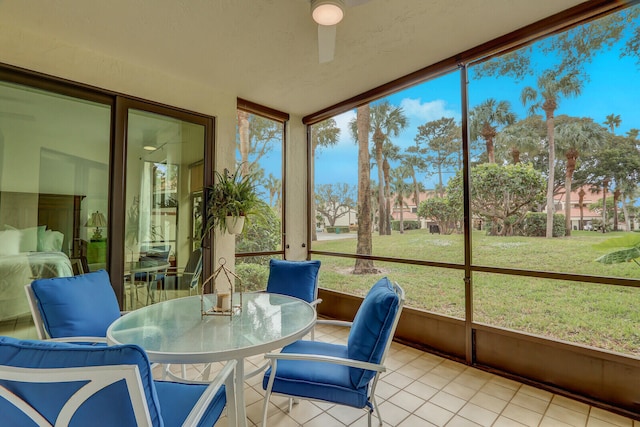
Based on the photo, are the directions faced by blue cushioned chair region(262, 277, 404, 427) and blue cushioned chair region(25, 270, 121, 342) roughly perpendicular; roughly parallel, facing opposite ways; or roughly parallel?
roughly parallel, facing opposite ways

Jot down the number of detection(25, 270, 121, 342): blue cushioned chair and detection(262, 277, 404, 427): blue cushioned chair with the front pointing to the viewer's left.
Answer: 1

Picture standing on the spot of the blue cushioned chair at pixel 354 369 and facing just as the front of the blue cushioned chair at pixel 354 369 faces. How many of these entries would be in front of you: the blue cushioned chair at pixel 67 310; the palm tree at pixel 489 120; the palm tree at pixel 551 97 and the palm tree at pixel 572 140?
1

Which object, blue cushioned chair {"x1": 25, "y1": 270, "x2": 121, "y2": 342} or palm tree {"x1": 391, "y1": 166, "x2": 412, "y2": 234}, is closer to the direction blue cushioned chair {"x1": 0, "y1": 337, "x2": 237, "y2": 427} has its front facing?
the palm tree

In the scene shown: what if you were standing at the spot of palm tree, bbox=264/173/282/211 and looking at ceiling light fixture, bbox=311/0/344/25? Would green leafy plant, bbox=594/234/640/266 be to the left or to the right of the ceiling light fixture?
left

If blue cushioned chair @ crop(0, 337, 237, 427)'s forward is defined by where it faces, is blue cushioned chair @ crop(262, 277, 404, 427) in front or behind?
in front

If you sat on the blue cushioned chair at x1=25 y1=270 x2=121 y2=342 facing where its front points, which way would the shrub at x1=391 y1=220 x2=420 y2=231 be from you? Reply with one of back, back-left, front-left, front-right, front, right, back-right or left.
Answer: front-left

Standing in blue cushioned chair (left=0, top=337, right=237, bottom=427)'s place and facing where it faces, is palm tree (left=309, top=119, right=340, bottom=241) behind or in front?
in front

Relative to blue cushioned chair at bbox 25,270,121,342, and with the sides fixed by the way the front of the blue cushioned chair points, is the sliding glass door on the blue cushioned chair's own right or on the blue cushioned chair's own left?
on the blue cushioned chair's own left

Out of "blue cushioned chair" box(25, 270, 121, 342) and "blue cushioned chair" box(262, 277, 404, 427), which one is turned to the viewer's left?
"blue cushioned chair" box(262, 277, 404, 427)

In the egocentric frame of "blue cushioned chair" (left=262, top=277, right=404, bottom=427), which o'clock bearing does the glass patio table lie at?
The glass patio table is roughly at 12 o'clock from the blue cushioned chair.

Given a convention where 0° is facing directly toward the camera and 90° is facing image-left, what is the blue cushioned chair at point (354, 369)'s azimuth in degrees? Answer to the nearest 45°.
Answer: approximately 90°

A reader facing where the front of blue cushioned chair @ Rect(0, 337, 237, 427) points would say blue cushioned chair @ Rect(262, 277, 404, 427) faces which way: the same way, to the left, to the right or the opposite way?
to the left

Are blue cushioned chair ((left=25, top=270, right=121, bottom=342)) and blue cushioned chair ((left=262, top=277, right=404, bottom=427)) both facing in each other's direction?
yes

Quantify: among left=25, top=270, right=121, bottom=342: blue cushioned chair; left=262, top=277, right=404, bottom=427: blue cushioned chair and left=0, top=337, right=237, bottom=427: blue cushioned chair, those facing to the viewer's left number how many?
1

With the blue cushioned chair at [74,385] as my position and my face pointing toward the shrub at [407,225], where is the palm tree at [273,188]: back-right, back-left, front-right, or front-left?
front-left

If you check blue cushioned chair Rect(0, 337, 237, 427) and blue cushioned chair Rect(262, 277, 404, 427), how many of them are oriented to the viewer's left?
1

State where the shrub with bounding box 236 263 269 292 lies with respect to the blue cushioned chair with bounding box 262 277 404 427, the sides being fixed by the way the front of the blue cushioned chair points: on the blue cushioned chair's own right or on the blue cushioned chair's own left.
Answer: on the blue cushioned chair's own right
